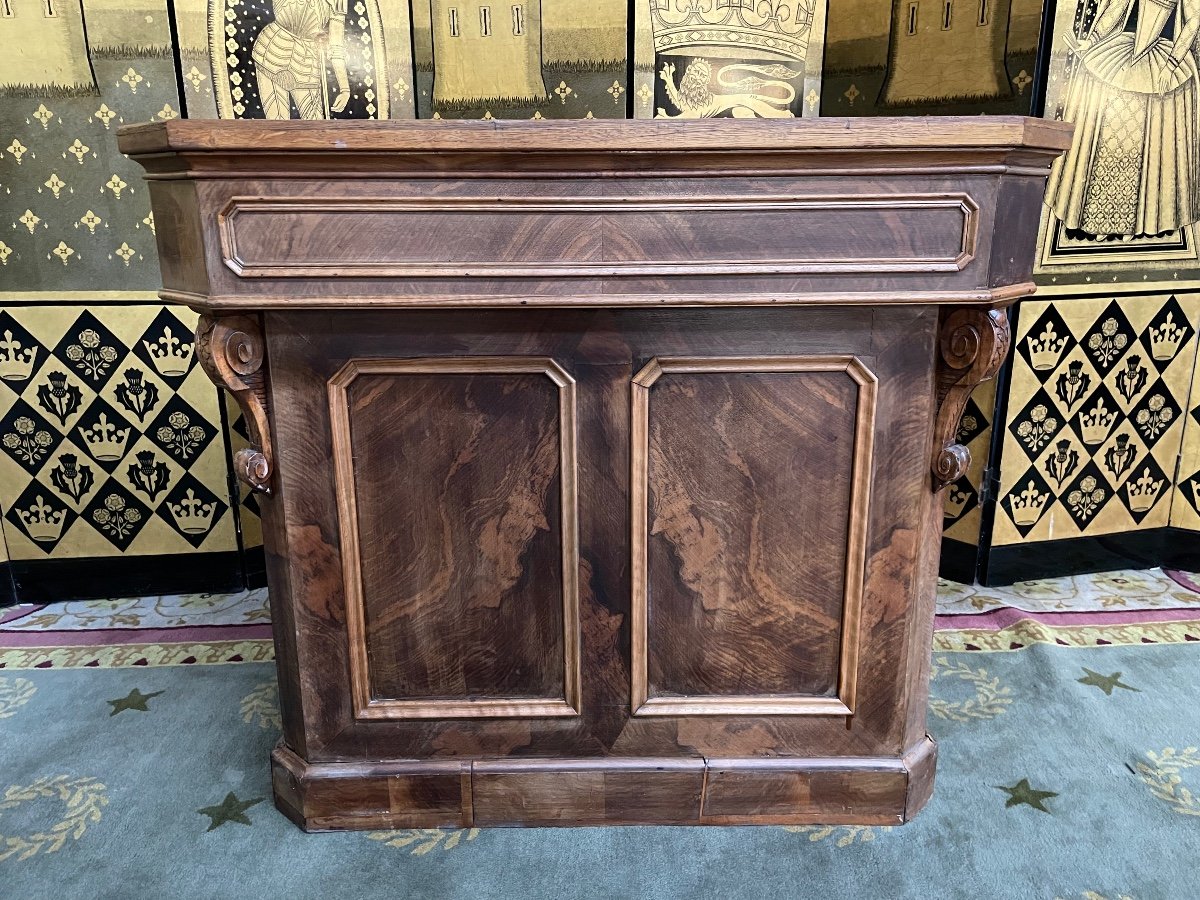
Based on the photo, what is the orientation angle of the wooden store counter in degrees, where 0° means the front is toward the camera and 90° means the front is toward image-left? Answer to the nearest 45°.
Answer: approximately 0°
